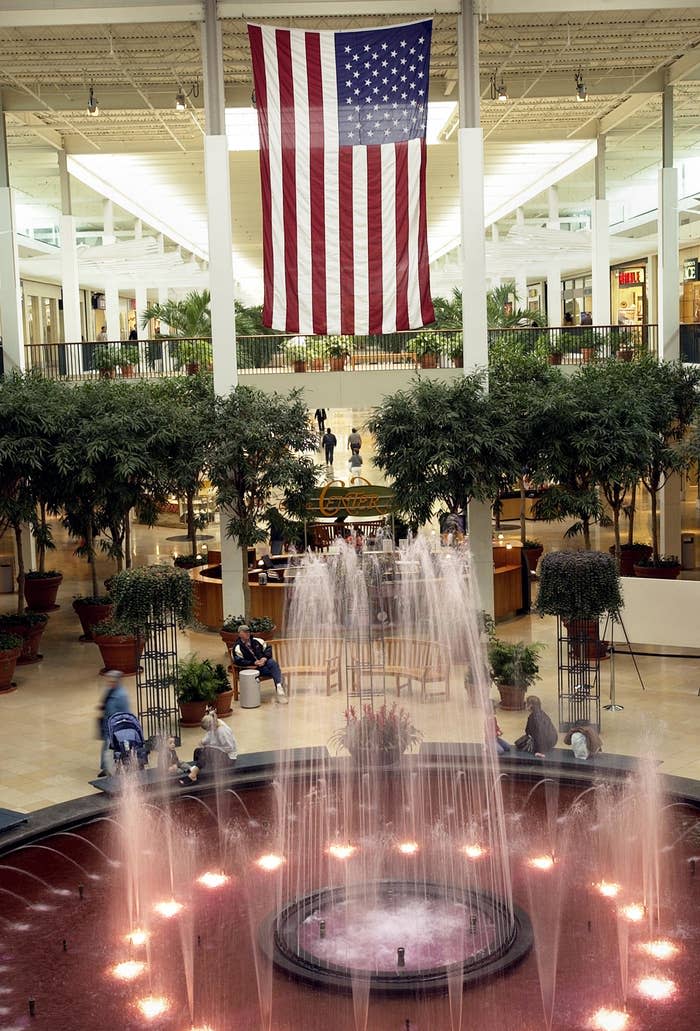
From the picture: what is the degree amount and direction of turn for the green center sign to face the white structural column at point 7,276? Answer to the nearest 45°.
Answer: approximately 90° to its right

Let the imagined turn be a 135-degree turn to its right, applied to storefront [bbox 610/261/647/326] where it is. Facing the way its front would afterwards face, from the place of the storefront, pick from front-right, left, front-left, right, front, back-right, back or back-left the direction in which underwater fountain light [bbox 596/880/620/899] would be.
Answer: back

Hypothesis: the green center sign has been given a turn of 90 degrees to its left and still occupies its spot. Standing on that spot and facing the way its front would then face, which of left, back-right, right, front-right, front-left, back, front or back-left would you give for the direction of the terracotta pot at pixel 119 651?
back-right

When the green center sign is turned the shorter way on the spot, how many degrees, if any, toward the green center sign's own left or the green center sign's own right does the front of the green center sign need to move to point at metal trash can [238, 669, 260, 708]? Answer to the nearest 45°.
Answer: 0° — it already faces it

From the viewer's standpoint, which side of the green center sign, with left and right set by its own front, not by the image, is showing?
front

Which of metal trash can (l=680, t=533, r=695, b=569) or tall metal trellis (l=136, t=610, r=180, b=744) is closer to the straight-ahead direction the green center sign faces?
the tall metal trellis

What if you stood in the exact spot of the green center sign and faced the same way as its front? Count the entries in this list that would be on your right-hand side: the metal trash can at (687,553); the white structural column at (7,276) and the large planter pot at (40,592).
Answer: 2

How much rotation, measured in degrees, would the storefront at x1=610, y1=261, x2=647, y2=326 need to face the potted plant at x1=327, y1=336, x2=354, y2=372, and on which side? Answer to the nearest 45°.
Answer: approximately 45° to its left

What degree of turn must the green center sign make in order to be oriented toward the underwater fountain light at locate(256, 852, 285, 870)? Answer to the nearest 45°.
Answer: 0° — it already faces it

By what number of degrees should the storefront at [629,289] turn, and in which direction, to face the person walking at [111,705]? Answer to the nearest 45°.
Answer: approximately 45° to its left

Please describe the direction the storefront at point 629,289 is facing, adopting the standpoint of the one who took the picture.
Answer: facing the viewer and to the left of the viewer

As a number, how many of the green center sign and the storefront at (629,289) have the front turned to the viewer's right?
0

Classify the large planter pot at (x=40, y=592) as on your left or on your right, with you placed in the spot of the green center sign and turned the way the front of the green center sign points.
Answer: on your right

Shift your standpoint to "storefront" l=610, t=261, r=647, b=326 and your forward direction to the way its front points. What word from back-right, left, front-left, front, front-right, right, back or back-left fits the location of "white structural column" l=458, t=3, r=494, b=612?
front-left

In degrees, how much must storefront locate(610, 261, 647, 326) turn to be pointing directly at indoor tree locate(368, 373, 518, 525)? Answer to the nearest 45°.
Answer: approximately 45° to its left

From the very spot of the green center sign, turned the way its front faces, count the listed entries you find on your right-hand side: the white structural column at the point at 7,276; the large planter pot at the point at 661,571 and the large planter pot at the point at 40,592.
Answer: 2

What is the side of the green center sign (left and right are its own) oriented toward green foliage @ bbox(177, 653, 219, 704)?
front

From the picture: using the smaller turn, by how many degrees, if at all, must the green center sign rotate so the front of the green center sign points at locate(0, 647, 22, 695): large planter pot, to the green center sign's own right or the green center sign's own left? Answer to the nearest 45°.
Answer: approximately 45° to the green center sign's own right

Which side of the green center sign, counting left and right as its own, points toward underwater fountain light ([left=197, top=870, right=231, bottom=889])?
front

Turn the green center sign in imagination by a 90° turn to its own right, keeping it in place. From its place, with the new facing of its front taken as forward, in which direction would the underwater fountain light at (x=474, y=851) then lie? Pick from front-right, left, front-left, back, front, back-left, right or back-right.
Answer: left
